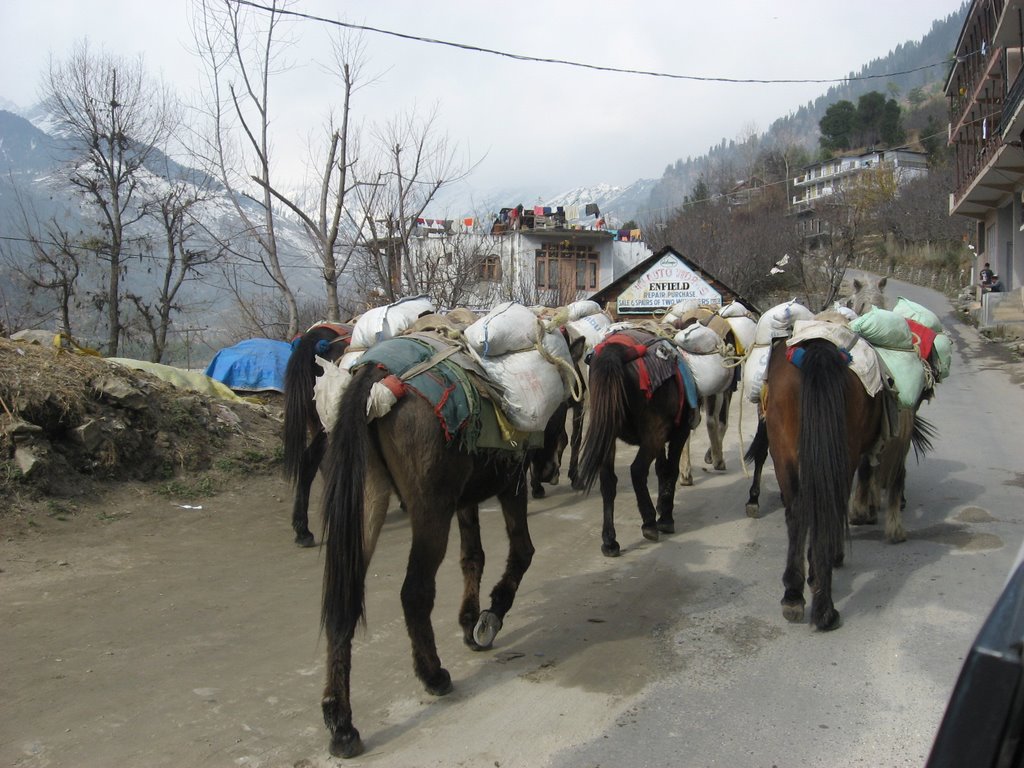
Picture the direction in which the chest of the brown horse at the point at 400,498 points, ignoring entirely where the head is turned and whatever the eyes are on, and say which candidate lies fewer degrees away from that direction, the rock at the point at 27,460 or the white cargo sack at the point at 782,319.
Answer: the white cargo sack

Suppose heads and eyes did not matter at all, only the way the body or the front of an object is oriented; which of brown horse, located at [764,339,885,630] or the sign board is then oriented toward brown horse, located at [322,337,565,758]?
the sign board

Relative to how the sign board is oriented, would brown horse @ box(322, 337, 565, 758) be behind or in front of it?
in front

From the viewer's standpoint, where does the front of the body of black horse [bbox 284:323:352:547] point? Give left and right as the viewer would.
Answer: facing away from the viewer and to the right of the viewer

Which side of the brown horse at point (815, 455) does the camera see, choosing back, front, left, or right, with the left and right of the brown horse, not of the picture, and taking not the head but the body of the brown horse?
back

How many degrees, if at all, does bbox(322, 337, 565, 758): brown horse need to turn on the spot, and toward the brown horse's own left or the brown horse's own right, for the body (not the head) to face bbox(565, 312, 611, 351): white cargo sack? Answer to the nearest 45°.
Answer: approximately 45° to the brown horse's own left

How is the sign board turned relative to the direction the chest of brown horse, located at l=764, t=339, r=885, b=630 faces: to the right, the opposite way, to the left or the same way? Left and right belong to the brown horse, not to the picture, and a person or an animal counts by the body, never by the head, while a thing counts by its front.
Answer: the opposite way

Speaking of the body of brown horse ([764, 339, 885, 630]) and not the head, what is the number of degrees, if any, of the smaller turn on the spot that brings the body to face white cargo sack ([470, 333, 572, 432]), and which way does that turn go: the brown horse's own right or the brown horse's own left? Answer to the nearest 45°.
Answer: approximately 135° to the brown horse's own left

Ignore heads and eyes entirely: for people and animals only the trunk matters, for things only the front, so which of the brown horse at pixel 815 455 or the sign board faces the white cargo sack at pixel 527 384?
the sign board

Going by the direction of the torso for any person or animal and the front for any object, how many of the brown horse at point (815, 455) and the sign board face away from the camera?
1

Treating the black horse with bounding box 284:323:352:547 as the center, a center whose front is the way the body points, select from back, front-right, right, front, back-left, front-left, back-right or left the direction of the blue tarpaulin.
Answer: front-left

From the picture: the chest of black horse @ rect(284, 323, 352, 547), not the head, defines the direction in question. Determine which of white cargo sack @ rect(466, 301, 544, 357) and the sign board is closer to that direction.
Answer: the sign board

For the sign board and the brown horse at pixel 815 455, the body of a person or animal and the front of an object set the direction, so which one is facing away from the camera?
the brown horse
